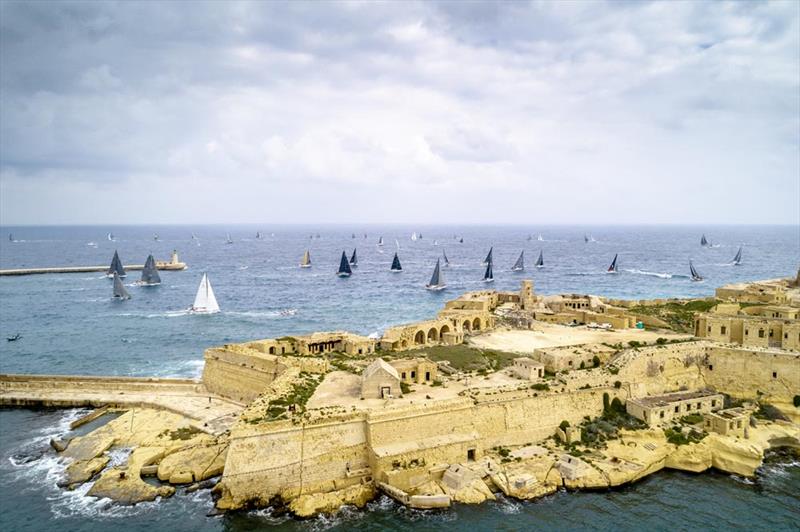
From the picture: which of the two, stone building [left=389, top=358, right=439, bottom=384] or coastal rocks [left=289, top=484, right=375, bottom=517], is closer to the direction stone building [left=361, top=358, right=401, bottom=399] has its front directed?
the coastal rocks

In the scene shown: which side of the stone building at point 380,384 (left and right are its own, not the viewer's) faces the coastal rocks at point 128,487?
right

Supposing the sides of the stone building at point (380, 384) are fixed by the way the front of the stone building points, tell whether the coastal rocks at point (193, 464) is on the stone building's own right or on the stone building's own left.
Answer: on the stone building's own right

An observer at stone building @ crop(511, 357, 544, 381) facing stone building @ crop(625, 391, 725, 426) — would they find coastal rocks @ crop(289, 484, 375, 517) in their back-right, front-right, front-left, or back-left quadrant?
back-right

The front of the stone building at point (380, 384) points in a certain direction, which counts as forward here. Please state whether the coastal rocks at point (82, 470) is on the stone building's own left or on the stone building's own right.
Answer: on the stone building's own right

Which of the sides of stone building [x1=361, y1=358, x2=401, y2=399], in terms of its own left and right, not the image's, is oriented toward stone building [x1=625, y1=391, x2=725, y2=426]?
left

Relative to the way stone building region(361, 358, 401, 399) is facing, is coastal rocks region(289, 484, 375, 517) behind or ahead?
ahead

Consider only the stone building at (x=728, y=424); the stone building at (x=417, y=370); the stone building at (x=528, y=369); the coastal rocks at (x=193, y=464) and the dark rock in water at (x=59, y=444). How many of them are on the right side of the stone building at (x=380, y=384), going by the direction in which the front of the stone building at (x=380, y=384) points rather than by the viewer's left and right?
2

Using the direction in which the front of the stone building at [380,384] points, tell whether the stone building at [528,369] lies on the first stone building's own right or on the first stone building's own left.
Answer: on the first stone building's own left

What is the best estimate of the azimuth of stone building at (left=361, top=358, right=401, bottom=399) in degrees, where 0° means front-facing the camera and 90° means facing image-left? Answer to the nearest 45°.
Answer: approximately 0°

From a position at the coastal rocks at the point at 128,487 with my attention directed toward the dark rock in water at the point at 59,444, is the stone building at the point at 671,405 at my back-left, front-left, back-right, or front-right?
back-right

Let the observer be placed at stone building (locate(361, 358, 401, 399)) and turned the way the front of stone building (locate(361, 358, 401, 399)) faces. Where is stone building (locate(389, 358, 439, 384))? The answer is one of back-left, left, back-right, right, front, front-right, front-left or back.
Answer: back-left

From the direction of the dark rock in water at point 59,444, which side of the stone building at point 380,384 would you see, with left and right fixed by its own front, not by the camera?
right

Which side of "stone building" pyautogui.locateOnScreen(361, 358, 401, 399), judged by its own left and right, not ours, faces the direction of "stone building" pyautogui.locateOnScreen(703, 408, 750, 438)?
left
